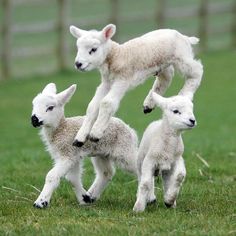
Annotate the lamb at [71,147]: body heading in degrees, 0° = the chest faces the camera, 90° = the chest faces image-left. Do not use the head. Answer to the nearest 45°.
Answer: approximately 90°

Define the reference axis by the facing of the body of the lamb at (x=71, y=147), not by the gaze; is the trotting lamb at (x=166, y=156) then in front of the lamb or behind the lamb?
behind
